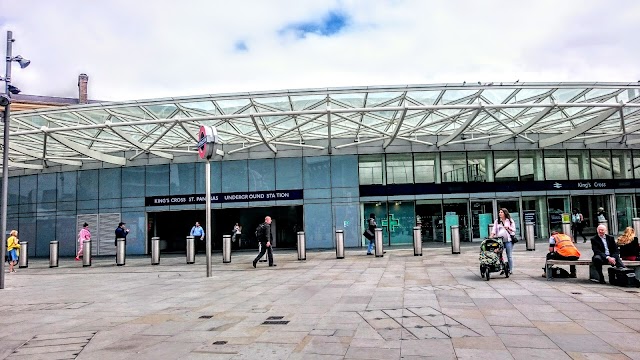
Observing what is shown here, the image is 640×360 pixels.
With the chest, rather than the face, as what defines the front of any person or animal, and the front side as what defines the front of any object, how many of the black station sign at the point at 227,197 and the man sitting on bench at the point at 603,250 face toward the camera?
2

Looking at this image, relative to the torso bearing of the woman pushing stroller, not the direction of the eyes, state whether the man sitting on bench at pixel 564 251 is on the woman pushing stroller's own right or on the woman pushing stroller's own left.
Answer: on the woman pushing stroller's own left

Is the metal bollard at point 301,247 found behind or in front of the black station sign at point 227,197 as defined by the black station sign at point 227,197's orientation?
in front

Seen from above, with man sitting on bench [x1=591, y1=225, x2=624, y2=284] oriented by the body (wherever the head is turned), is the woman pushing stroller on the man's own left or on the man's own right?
on the man's own right

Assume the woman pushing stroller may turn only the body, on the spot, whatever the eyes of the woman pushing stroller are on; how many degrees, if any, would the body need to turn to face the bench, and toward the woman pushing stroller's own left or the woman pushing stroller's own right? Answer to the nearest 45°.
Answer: approximately 90° to the woman pushing stroller's own left

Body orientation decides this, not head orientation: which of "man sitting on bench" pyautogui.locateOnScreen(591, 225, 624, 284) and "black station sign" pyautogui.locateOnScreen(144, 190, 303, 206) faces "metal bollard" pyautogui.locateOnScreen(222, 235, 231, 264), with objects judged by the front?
the black station sign

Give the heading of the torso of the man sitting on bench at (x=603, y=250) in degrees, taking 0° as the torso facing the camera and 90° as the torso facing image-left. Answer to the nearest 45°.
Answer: approximately 0°

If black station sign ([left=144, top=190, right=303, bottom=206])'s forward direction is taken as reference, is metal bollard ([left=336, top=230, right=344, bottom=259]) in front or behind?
in front

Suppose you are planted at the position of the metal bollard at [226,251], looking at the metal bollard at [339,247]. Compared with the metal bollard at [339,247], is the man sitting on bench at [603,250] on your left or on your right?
right

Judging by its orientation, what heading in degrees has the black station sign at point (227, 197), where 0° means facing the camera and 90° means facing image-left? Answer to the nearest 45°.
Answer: approximately 0°

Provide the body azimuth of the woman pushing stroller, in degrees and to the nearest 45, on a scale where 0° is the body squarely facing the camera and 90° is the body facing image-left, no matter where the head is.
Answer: approximately 45°

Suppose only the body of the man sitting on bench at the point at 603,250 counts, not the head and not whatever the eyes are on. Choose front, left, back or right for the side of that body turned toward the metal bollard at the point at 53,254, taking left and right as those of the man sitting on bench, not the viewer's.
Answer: right
